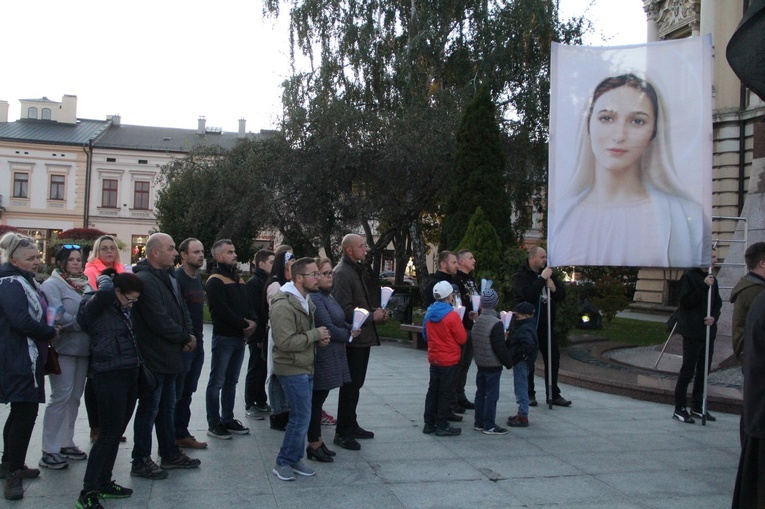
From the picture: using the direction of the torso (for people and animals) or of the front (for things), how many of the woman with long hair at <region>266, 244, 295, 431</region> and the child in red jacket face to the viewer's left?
0

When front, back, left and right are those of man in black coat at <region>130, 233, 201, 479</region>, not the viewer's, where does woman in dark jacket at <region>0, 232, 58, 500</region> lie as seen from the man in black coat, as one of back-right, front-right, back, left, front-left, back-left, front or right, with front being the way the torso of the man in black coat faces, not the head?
back

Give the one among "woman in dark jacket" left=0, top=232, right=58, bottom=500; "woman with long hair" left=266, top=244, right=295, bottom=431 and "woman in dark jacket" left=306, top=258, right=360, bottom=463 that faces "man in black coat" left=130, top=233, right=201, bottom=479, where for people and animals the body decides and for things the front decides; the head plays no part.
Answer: "woman in dark jacket" left=0, top=232, right=58, bottom=500

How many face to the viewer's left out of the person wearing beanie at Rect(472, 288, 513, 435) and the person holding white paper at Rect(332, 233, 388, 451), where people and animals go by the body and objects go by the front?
0

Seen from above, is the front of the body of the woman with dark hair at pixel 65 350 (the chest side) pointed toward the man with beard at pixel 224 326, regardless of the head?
no

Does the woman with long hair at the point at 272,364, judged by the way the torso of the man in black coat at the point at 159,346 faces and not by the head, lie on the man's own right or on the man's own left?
on the man's own left

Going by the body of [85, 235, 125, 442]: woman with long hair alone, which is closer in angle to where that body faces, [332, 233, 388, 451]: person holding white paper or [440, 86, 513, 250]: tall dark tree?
the person holding white paper

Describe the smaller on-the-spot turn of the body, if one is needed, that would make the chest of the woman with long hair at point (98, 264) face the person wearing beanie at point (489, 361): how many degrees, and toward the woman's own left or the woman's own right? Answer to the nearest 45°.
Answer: approximately 45° to the woman's own left

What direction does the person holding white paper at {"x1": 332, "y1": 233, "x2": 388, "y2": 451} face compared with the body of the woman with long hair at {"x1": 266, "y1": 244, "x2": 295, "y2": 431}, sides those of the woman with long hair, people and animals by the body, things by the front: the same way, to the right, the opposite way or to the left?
the same way

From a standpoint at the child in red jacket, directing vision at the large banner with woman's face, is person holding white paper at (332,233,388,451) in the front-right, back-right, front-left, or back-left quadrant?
back-left

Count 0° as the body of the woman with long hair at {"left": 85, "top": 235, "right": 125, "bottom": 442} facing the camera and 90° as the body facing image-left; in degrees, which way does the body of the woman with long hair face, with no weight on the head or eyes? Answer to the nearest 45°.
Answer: approximately 315°

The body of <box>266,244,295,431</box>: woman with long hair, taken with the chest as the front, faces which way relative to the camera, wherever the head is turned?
to the viewer's right

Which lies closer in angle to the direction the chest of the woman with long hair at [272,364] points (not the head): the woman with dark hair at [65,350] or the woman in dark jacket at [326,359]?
the woman in dark jacket

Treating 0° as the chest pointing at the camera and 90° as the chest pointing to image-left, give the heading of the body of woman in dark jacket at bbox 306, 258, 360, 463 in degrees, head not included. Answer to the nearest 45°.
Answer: approximately 270°

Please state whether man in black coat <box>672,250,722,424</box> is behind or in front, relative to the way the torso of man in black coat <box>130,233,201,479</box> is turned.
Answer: in front

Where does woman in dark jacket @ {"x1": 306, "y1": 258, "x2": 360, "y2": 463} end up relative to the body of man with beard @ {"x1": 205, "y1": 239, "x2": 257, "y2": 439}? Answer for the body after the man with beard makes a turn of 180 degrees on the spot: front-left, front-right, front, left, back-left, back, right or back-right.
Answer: back

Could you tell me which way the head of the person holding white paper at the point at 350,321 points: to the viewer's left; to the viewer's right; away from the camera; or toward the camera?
to the viewer's right
